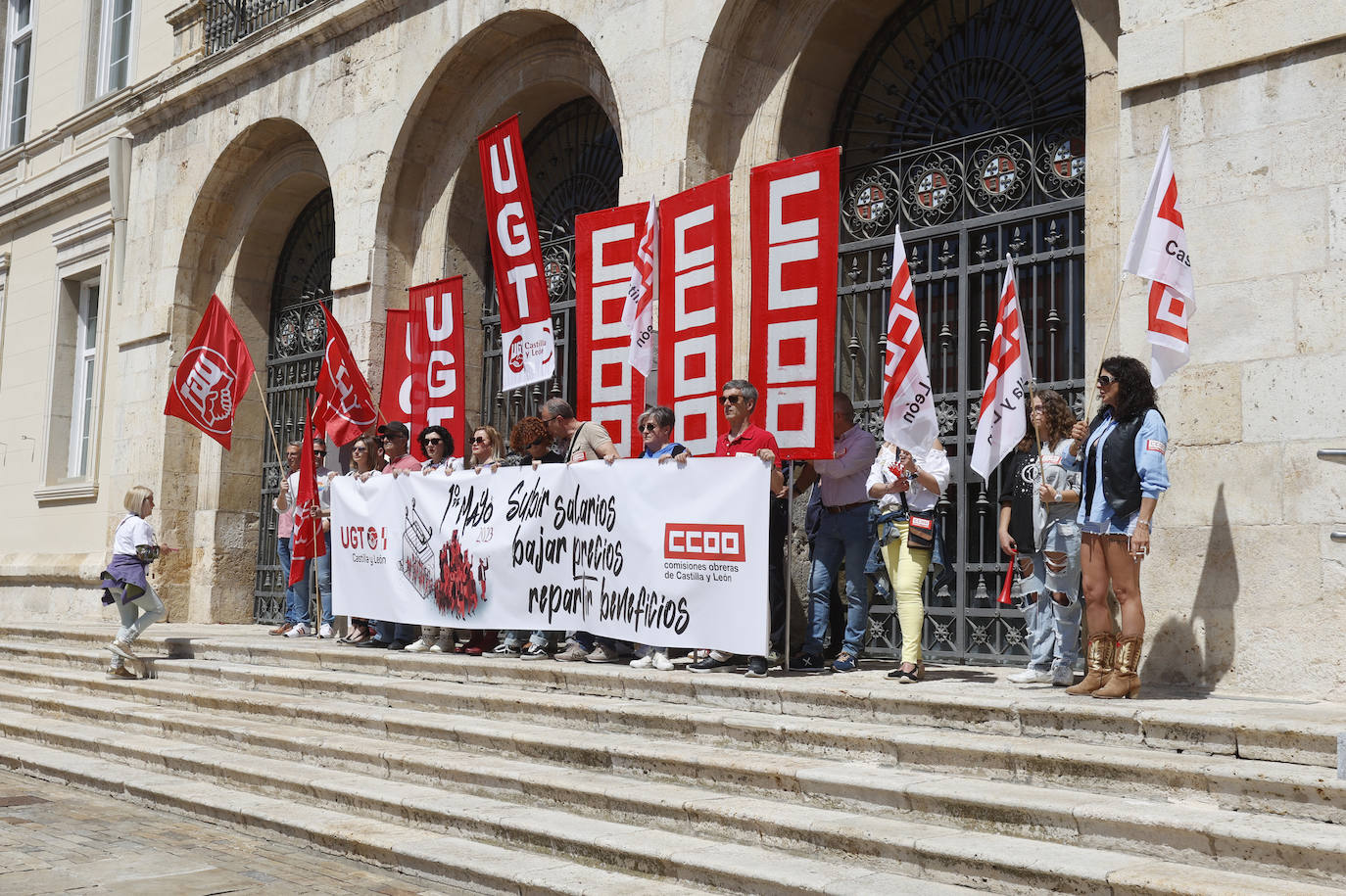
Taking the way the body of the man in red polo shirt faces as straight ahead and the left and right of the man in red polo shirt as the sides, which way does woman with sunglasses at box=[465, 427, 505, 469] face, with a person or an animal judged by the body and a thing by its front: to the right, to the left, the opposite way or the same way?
the same way

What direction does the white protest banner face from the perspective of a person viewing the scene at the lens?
facing the viewer and to the left of the viewer

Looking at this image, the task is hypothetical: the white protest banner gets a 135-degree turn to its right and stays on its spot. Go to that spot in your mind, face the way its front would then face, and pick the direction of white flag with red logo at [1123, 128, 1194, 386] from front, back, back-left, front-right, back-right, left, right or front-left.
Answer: back-right

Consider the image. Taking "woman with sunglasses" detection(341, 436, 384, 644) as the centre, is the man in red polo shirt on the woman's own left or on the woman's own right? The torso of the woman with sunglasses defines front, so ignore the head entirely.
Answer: on the woman's own left

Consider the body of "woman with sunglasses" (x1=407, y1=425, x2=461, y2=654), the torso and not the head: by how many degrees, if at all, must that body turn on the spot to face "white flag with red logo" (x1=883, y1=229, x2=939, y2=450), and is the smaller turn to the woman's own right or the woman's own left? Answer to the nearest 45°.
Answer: approximately 90° to the woman's own left

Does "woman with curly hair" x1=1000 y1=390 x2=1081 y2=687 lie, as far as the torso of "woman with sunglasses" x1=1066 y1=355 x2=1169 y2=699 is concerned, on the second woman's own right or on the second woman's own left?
on the second woman's own right

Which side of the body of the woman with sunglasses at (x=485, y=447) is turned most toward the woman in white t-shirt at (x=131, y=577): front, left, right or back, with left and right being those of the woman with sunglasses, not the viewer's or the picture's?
right

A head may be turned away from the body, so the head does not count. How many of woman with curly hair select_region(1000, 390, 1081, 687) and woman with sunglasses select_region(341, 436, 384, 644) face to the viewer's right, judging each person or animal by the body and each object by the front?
0

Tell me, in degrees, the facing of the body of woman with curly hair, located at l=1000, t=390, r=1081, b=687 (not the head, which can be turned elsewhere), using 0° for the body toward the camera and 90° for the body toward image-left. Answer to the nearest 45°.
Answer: approximately 45°

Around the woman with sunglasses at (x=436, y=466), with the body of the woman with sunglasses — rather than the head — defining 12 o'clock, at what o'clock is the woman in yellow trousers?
The woman in yellow trousers is roughly at 9 o'clock from the woman with sunglasses.

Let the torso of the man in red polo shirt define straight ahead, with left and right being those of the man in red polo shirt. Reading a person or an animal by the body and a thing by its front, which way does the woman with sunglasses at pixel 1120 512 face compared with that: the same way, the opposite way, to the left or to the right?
the same way

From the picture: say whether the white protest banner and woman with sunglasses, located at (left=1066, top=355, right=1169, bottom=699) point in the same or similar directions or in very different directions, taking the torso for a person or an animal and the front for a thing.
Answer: same or similar directions

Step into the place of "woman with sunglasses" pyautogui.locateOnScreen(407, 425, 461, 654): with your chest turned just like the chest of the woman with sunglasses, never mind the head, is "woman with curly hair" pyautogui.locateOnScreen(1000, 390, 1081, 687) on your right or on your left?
on your left

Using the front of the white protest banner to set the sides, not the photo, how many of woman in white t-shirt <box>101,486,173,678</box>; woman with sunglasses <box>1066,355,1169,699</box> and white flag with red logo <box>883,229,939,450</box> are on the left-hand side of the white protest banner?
2

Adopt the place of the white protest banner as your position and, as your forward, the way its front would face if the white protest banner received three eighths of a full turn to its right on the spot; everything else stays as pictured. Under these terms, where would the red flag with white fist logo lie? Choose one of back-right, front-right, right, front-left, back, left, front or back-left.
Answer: front-left

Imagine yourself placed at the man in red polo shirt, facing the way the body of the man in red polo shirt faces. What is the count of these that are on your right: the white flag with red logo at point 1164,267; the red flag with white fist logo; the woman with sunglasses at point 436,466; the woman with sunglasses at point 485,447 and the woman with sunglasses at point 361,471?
4

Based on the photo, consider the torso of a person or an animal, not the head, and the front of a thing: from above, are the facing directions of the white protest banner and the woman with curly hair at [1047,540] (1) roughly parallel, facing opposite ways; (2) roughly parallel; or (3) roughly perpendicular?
roughly parallel
